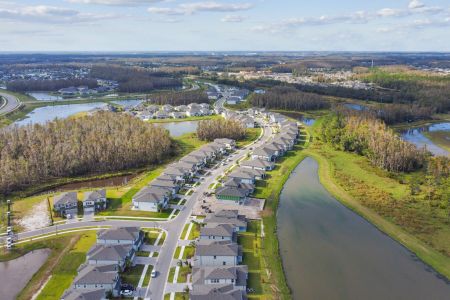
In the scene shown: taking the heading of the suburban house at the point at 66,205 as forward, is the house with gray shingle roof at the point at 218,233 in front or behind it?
in front

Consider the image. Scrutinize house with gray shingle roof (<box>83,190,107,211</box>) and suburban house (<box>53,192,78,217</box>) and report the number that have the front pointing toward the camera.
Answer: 2

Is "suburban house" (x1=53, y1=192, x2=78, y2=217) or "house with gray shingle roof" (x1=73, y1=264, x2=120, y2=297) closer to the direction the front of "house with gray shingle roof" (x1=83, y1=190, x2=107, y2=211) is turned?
the house with gray shingle roof

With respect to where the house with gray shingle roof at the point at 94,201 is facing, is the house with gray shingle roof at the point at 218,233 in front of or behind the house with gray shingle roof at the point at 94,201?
in front

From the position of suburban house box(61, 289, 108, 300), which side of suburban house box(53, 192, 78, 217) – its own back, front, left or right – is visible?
front

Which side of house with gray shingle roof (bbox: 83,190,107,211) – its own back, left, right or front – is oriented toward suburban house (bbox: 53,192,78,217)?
right

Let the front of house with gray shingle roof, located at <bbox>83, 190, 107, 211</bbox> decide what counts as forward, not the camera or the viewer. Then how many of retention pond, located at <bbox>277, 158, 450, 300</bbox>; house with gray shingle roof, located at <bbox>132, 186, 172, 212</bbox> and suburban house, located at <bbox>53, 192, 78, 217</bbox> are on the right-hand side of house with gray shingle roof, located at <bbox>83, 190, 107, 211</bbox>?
1

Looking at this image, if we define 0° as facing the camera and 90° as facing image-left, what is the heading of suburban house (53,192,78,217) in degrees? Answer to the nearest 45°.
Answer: approximately 0°

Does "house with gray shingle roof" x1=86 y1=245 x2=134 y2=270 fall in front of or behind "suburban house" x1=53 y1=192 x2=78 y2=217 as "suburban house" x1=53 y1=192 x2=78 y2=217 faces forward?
in front

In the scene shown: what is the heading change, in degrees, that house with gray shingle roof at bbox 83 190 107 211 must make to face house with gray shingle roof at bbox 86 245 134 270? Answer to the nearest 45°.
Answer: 0° — it already faces it

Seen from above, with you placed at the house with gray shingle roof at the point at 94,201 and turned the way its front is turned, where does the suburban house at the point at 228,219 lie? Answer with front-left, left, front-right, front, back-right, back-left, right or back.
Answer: front-left

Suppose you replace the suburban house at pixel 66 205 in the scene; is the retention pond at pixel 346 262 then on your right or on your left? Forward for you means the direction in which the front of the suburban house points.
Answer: on your left

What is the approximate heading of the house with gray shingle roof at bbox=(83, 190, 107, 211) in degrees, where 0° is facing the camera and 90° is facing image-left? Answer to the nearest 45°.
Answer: approximately 0°
